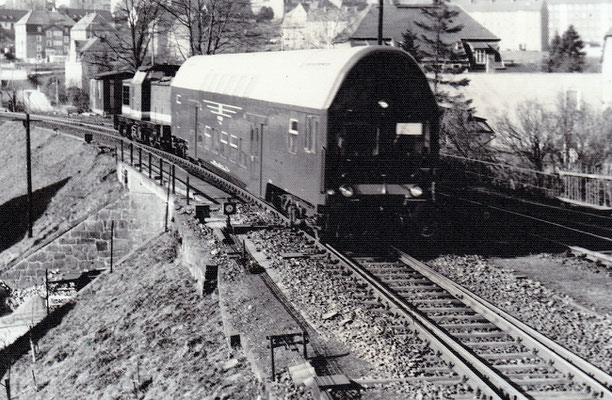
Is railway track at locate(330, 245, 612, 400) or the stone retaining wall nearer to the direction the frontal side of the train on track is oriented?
the railway track

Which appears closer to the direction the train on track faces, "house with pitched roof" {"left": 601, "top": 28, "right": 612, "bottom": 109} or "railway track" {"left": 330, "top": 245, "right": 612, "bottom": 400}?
the railway track

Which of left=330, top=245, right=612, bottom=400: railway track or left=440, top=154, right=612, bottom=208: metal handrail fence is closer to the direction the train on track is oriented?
the railway track

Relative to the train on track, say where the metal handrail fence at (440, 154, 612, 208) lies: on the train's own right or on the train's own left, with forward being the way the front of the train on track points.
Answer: on the train's own left

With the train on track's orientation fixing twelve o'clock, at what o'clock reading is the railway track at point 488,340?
The railway track is roughly at 1 o'clock from the train on track.

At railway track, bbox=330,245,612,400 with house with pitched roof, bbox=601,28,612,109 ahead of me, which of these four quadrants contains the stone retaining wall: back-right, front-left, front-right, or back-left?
front-left

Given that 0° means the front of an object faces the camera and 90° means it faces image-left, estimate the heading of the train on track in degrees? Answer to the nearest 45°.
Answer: approximately 315°

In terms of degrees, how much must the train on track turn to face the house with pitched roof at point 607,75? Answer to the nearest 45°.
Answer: approximately 90° to its left
